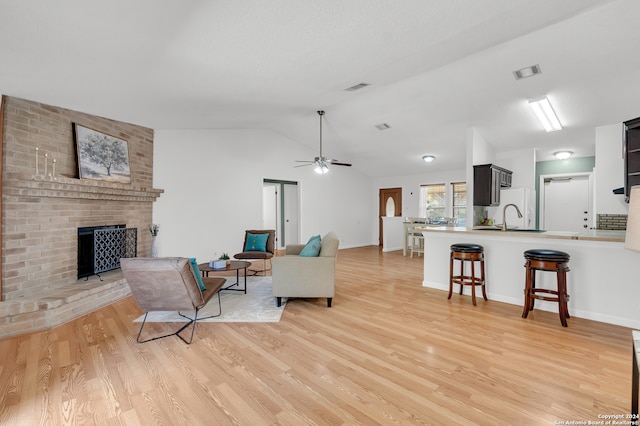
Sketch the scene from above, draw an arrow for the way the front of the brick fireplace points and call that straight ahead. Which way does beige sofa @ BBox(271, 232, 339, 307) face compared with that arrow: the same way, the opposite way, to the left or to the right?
the opposite way

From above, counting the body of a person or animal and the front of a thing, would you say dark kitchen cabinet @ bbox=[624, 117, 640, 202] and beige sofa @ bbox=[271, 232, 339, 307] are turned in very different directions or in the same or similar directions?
same or similar directions

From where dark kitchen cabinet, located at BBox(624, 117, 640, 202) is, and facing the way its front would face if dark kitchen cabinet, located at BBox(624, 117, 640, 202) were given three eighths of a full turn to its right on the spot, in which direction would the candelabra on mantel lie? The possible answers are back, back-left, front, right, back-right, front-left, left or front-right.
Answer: back-left

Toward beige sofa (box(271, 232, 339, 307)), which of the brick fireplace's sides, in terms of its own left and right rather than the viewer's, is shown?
front

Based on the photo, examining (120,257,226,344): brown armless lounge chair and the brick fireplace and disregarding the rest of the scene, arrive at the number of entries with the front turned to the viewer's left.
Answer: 0

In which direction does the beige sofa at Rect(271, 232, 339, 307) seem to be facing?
to the viewer's left

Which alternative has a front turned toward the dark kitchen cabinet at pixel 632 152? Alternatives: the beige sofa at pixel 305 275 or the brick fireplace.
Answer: the brick fireplace

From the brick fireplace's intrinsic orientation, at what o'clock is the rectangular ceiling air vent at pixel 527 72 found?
The rectangular ceiling air vent is roughly at 12 o'clock from the brick fireplace.

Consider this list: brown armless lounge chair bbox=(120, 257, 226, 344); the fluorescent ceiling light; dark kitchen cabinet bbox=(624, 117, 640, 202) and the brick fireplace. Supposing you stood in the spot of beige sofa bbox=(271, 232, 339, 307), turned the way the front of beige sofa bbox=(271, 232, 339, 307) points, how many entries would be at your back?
2

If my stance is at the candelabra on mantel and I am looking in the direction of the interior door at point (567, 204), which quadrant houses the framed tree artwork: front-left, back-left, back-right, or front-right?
front-left

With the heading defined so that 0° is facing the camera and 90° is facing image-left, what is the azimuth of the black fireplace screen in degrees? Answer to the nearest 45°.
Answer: approximately 315°

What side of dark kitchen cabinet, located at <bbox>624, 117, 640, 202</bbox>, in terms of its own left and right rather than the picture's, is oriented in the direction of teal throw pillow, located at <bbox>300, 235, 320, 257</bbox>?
front

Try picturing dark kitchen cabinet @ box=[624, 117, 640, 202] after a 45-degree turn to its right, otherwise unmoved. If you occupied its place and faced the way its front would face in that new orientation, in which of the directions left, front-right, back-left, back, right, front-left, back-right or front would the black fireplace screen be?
front-left
